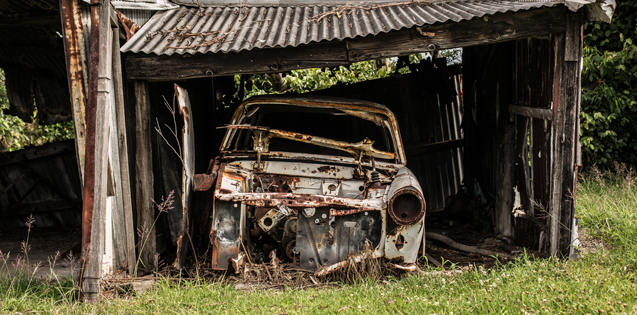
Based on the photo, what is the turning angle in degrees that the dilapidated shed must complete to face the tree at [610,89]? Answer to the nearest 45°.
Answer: approximately 135° to its left

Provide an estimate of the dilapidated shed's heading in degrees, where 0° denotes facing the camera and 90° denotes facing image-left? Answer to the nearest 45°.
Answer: approximately 0°

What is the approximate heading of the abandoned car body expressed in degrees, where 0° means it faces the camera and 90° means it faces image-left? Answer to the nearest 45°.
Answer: approximately 0°

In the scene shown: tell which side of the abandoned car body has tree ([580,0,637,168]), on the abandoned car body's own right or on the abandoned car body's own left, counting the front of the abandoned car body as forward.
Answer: on the abandoned car body's own left
